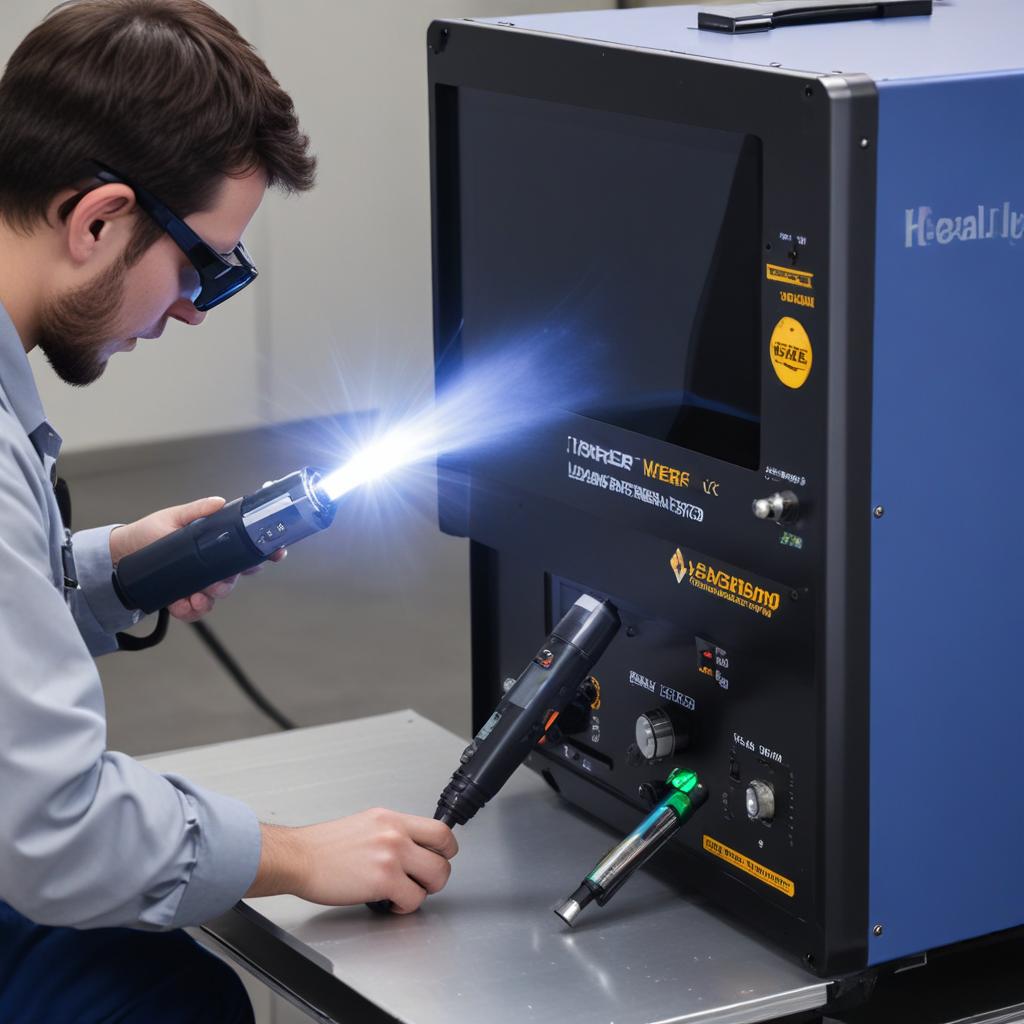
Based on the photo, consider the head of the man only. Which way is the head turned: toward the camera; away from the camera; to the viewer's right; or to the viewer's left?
to the viewer's right

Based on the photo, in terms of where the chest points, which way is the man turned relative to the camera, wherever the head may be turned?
to the viewer's right

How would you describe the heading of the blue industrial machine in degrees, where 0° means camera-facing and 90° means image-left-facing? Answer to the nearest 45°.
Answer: approximately 45°
